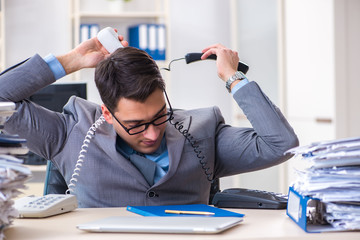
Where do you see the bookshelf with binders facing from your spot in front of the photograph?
facing the viewer

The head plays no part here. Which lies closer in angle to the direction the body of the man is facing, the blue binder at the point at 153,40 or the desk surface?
the desk surface

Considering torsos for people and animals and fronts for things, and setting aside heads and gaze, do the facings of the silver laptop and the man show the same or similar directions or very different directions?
very different directions

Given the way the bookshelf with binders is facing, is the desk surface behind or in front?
in front

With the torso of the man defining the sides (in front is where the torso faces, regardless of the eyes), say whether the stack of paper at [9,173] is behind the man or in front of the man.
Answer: in front

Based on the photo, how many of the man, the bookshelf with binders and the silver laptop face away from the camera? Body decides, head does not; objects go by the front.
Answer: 1

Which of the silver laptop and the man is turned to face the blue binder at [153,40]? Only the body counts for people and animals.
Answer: the silver laptop

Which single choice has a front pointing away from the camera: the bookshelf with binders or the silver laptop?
the silver laptop

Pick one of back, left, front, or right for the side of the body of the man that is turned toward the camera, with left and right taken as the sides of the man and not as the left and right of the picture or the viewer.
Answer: front

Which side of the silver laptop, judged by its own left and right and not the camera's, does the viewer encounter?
back

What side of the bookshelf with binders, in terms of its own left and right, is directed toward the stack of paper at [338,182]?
front

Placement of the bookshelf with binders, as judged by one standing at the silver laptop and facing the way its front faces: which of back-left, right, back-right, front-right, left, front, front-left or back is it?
front

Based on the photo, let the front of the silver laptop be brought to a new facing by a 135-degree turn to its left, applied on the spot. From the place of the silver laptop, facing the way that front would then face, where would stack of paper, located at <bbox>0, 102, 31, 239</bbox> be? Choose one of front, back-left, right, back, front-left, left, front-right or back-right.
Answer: front-right

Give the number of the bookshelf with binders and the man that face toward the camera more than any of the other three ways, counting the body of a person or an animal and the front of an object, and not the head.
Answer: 2
